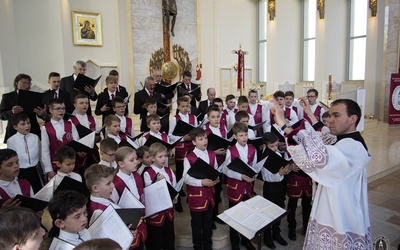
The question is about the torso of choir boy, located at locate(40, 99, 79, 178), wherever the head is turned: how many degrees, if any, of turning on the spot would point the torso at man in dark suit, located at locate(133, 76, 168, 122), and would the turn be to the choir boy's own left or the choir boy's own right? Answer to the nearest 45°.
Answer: approximately 90° to the choir boy's own left

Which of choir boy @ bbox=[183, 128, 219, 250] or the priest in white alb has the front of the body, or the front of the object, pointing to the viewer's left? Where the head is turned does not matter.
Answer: the priest in white alb

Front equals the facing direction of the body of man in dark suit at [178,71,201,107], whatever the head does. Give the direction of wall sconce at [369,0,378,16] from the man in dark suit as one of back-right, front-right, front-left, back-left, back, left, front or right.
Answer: left

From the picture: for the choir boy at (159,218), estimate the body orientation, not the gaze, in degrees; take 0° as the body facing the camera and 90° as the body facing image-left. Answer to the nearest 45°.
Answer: approximately 315°

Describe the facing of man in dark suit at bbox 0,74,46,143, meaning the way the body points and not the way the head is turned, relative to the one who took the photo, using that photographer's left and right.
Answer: facing the viewer and to the right of the viewer

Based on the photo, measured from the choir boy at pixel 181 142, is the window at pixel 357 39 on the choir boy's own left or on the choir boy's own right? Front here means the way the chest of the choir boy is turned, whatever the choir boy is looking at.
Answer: on the choir boy's own left

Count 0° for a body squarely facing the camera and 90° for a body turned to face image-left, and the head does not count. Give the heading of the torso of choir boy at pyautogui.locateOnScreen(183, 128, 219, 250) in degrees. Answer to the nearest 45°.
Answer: approximately 315°

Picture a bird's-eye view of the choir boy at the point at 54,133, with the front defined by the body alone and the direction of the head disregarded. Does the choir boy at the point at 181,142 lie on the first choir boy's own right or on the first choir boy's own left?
on the first choir boy's own left

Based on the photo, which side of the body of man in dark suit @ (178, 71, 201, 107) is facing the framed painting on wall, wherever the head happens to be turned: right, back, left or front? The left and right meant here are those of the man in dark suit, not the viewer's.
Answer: right

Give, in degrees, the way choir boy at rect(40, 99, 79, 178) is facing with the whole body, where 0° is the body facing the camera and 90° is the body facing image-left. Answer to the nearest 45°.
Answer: approximately 315°

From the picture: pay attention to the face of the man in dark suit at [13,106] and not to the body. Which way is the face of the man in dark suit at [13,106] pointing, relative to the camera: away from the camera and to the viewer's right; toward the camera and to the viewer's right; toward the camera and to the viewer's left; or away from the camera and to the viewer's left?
toward the camera and to the viewer's right

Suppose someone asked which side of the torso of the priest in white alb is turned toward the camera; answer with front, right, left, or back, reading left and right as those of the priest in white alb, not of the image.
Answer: left

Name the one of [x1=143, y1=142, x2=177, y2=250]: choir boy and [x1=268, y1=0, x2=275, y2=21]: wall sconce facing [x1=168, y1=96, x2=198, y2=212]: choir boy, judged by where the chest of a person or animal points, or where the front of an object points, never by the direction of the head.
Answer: the wall sconce

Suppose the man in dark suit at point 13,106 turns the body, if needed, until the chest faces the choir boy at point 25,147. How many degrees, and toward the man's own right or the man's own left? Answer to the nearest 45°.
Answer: approximately 45° to the man's own right

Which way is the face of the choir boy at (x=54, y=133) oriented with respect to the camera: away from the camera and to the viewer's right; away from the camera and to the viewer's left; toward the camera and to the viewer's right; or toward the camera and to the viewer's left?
toward the camera and to the viewer's right
